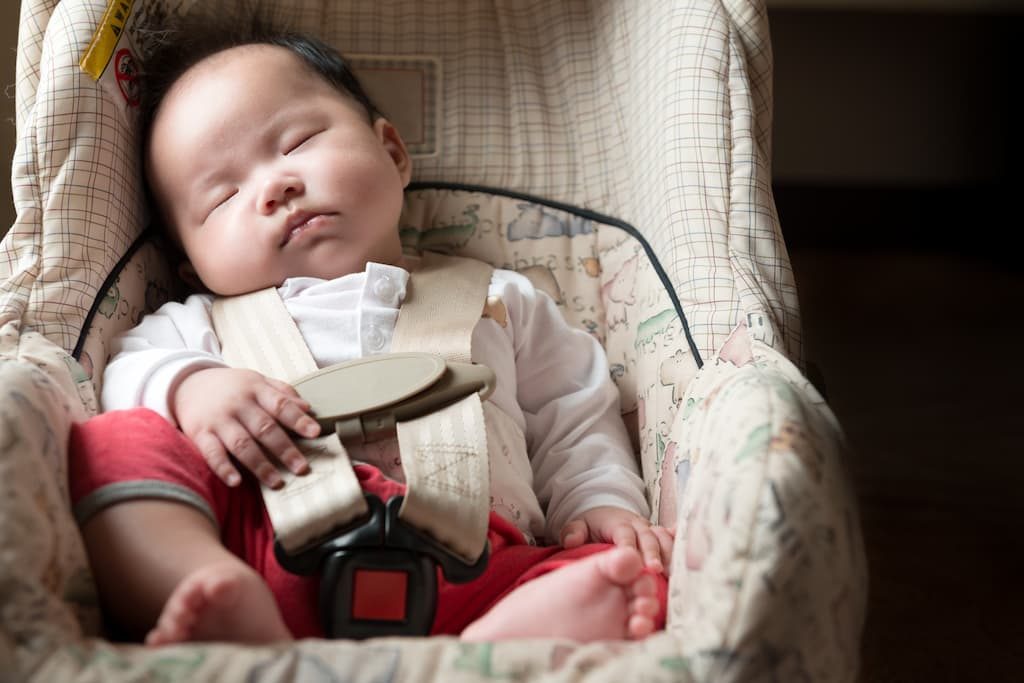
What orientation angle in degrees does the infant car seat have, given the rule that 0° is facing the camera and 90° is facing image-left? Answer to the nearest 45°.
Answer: approximately 0°
